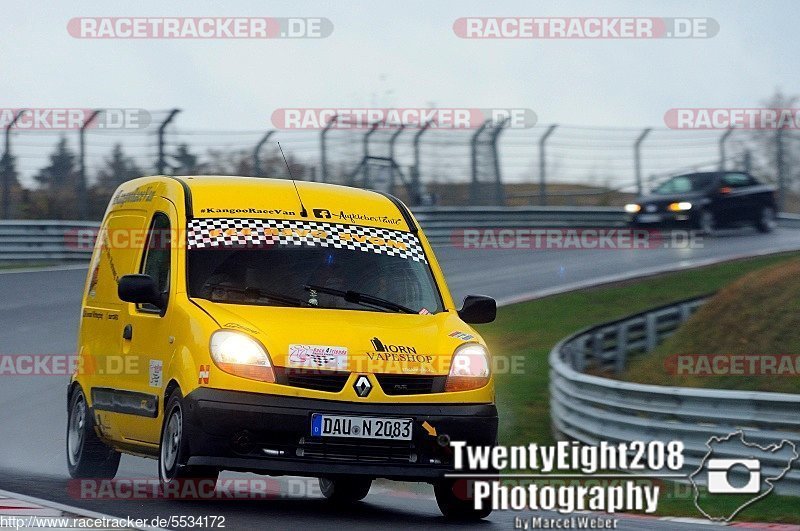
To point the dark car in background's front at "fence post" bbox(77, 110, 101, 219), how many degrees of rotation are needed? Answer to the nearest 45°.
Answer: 0° — it already faces it

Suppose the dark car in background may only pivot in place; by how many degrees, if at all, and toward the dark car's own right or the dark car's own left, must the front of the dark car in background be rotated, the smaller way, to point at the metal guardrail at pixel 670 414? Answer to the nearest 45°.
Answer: approximately 45° to the dark car's own left

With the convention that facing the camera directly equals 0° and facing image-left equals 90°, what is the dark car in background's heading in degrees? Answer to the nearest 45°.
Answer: approximately 45°

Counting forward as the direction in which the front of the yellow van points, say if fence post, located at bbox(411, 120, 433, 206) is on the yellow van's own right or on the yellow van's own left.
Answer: on the yellow van's own left

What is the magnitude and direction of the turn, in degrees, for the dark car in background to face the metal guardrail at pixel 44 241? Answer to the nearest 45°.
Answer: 0° — it already faces it

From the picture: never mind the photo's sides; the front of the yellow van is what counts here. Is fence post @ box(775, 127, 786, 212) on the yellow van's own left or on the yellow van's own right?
on the yellow van's own left

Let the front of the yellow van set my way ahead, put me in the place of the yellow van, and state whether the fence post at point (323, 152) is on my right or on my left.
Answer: on my left

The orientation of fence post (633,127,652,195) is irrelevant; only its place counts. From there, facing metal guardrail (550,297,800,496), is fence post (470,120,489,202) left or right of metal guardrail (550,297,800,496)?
right

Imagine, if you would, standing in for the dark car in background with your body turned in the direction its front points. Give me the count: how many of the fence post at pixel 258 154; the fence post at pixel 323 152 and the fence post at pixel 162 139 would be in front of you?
3

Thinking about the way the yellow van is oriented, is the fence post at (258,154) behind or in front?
behind
